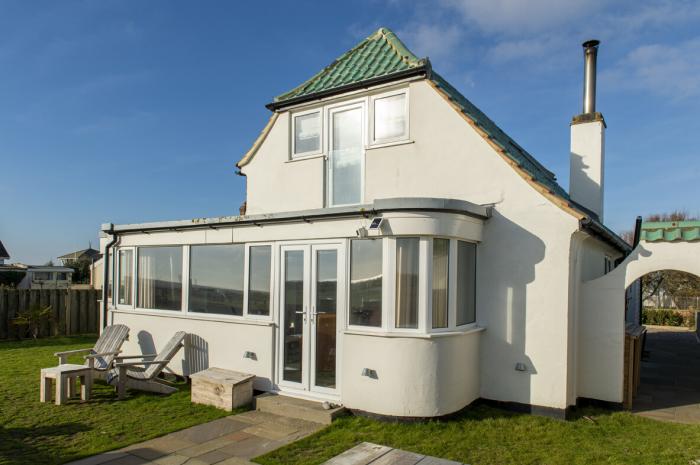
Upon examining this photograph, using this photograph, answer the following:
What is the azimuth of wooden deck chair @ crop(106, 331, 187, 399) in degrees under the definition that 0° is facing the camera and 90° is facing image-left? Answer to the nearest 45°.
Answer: approximately 90°

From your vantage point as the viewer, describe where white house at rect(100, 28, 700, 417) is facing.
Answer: facing the viewer and to the left of the viewer

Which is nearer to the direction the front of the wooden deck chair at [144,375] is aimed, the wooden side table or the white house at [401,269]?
the wooden side table

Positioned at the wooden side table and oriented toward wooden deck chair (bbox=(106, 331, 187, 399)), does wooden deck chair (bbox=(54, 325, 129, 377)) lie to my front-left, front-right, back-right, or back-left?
front-left

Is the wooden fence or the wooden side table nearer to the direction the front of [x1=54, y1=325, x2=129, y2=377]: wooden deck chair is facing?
the wooden side table

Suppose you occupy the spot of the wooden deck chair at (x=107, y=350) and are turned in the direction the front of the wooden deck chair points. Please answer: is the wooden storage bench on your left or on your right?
on your left

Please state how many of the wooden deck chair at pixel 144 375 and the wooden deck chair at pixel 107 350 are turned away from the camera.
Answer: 0

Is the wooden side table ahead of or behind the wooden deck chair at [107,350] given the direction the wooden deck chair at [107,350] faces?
ahead

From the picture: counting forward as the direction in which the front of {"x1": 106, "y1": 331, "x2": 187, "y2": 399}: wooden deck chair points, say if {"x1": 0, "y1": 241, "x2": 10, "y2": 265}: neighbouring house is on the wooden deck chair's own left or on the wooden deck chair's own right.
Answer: on the wooden deck chair's own right

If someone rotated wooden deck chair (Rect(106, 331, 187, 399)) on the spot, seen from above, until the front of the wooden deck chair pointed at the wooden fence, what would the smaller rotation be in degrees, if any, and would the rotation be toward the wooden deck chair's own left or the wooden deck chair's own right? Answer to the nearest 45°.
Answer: approximately 90° to the wooden deck chair's own right

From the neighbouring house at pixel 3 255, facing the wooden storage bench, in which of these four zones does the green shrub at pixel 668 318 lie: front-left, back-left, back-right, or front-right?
front-left
